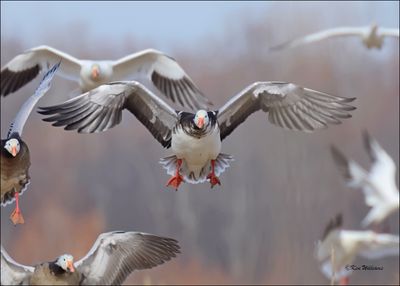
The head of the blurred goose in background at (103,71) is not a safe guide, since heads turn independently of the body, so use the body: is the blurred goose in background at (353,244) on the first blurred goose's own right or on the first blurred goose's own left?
on the first blurred goose's own left

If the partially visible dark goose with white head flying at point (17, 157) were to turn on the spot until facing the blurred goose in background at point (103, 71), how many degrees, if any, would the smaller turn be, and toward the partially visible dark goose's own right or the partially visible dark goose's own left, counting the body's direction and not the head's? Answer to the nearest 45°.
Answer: approximately 180°

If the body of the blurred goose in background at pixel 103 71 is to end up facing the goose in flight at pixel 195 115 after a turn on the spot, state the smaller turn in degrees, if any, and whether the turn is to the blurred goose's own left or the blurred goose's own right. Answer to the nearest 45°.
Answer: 0° — it already faces it

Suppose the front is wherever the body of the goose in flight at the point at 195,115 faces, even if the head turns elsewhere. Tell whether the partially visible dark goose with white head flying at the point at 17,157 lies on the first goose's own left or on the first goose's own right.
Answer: on the first goose's own right

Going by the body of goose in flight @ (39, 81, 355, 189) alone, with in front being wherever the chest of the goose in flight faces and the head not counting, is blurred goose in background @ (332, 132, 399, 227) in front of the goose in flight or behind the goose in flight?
behind

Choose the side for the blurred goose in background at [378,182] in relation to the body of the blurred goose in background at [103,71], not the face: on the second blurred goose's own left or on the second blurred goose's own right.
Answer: on the second blurred goose's own left

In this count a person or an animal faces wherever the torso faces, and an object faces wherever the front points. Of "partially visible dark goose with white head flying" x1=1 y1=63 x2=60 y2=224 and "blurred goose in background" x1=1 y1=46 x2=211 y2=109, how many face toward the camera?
2

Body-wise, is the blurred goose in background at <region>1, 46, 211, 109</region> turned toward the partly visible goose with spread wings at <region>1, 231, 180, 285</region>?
yes

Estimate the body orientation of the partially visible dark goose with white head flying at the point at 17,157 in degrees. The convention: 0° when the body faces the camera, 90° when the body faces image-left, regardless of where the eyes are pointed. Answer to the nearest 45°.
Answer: approximately 0°

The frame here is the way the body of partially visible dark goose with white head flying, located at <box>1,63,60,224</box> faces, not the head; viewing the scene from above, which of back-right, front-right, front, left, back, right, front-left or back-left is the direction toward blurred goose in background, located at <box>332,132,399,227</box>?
back-left
